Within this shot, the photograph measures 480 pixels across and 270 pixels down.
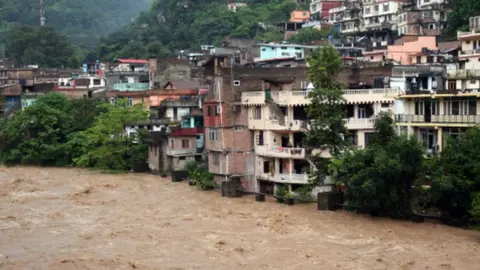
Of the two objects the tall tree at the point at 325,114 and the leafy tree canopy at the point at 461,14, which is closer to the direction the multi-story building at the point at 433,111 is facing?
the tall tree

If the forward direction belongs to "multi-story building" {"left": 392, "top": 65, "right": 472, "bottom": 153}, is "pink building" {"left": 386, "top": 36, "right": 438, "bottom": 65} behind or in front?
behind

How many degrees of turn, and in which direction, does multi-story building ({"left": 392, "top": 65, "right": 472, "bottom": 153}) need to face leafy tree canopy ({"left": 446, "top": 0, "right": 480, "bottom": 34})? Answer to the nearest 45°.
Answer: approximately 180°

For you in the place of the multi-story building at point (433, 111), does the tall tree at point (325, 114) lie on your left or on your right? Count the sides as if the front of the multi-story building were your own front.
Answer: on your right

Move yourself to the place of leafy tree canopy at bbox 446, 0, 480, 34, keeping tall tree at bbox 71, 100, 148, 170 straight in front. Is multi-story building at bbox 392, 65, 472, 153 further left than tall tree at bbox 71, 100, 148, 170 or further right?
left

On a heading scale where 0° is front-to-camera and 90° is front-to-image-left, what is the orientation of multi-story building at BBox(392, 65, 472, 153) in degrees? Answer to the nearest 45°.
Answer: approximately 0°
